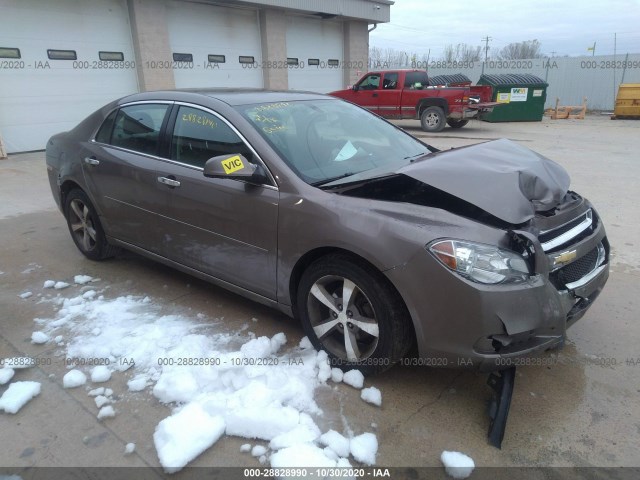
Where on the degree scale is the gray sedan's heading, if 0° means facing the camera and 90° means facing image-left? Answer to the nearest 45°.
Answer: approximately 315°

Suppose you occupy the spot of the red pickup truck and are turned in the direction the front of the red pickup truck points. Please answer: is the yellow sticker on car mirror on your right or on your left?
on your left

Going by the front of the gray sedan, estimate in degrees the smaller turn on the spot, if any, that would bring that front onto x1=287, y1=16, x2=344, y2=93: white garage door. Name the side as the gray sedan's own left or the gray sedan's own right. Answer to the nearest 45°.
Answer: approximately 135° to the gray sedan's own left

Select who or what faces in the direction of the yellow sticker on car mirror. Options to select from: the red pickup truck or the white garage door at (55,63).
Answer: the white garage door

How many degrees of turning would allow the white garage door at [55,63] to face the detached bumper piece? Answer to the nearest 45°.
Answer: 0° — it already faces it

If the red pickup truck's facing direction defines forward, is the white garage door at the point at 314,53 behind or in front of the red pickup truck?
in front

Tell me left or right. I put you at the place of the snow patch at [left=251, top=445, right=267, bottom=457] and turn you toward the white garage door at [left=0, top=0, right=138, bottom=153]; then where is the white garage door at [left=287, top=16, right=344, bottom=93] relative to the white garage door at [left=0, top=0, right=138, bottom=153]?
right

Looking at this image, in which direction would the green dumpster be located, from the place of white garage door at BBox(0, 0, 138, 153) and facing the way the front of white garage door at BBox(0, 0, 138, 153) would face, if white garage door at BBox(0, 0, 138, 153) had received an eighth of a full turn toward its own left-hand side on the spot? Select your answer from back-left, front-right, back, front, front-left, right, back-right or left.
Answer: front-left

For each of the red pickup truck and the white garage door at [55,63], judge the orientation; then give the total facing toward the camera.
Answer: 1

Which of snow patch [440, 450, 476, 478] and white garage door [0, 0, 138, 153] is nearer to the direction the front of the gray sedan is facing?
the snow patch

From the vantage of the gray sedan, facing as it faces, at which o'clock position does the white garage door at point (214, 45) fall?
The white garage door is roughly at 7 o'clock from the gray sedan.

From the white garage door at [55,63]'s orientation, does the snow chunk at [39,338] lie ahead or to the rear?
ahead

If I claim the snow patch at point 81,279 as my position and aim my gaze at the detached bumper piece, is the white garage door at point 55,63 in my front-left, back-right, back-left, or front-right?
back-left

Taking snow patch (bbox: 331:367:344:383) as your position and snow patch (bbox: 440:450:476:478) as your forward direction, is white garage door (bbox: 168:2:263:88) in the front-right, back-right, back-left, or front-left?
back-left
